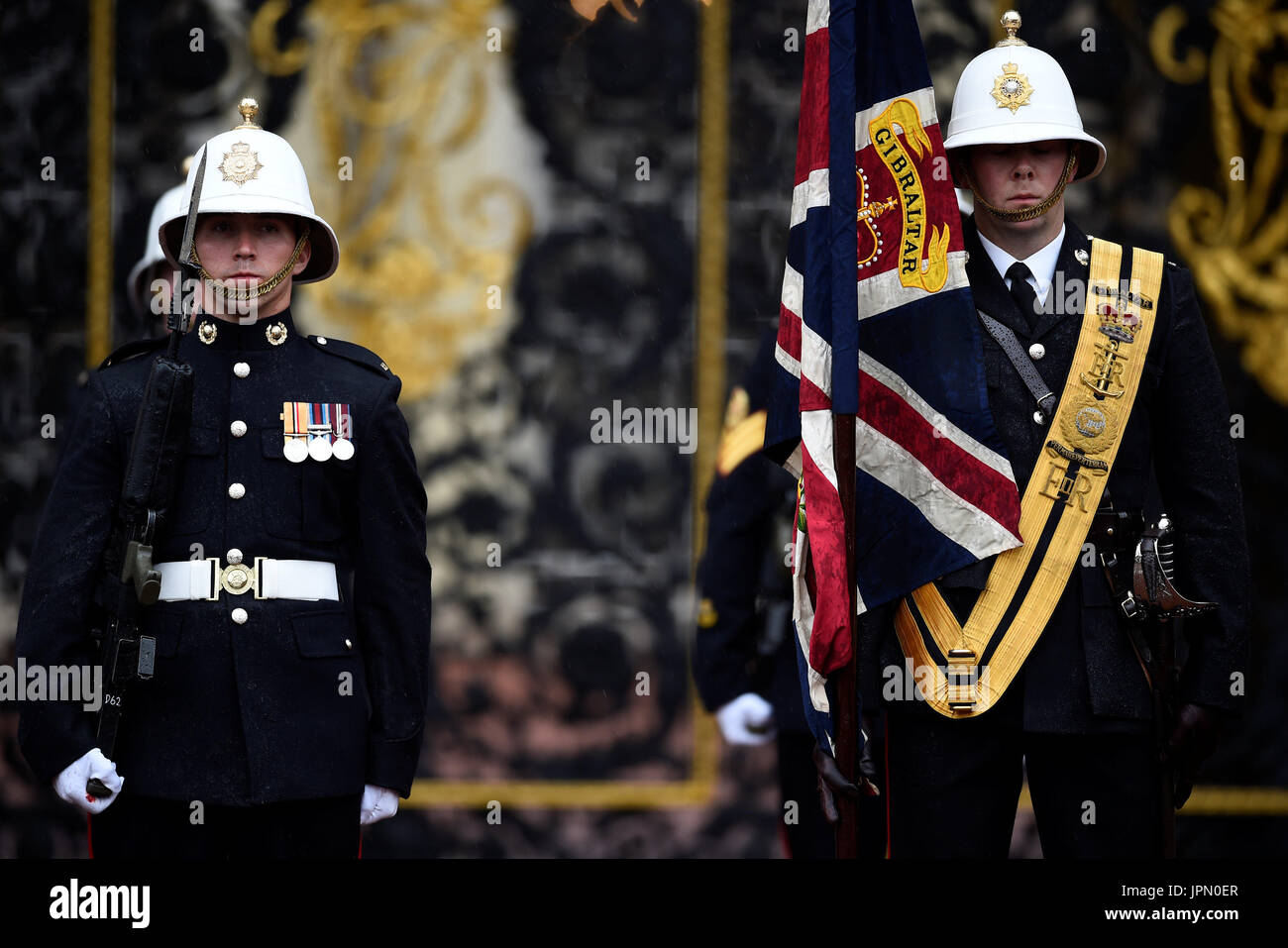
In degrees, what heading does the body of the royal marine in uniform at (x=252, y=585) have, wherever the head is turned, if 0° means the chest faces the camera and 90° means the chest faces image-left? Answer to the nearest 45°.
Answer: approximately 0°

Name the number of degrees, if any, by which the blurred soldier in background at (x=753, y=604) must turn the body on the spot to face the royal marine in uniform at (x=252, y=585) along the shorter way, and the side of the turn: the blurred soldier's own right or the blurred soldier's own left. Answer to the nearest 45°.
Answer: approximately 45° to the blurred soldier's own right

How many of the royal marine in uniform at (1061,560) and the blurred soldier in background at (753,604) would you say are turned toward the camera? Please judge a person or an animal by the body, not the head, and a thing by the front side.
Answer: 2

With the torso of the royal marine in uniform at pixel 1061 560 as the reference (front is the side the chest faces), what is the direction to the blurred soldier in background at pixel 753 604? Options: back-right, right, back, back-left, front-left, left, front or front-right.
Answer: back-right

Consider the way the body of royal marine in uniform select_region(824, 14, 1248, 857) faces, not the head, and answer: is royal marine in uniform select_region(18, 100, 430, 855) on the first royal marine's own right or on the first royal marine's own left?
on the first royal marine's own right

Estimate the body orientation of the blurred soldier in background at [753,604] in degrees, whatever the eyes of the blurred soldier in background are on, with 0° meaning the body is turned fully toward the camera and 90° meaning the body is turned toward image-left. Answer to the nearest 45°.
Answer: approximately 0°

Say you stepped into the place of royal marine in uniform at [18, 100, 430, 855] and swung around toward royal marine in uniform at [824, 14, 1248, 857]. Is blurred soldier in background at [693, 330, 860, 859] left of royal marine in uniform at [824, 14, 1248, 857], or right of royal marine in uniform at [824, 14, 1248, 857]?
left

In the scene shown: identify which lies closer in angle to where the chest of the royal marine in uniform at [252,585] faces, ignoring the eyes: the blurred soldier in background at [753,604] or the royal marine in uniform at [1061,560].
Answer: the royal marine in uniform

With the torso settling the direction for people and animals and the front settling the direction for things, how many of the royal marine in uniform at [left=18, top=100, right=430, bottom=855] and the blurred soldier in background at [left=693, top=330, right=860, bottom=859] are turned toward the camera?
2
